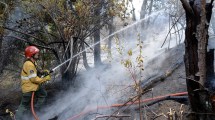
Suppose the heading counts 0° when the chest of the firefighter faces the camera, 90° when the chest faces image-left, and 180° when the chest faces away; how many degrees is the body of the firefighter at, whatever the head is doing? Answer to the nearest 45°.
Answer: approximately 270°

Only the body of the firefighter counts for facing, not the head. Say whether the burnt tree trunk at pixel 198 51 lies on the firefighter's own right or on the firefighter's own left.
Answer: on the firefighter's own right

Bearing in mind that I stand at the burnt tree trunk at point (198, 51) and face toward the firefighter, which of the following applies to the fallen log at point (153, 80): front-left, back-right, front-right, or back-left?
front-right

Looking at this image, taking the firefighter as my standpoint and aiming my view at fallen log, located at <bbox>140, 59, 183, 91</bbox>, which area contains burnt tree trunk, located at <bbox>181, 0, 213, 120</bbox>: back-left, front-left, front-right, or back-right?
front-right

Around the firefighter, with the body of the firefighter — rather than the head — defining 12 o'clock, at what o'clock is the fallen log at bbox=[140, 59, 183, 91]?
The fallen log is roughly at 12 o'clock from the firefighter.

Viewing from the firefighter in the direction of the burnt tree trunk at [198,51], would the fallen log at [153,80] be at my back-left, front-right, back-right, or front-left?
front-left
